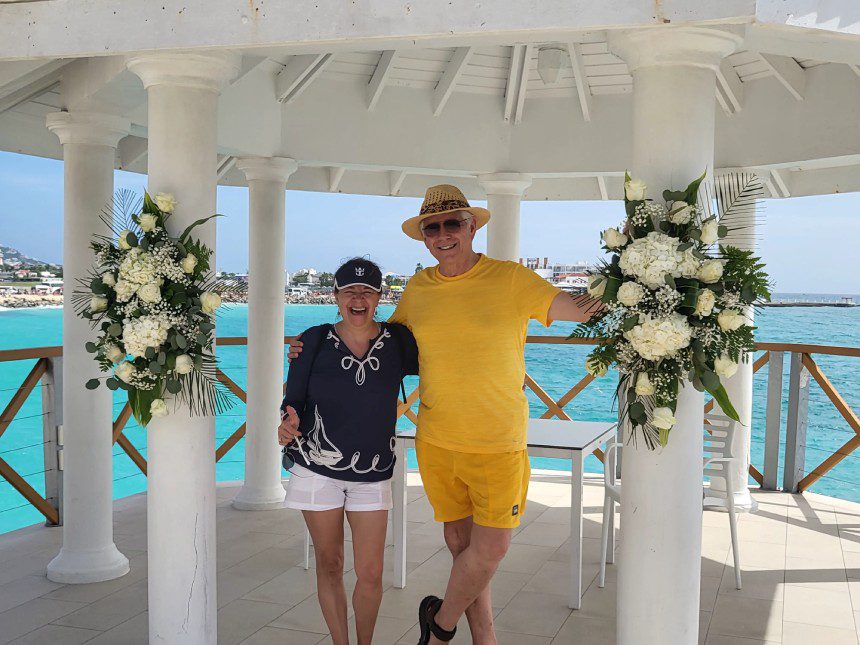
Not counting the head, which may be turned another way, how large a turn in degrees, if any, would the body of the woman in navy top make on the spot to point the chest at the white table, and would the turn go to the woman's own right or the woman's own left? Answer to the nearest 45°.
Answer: approximately 135° to the woman's own left

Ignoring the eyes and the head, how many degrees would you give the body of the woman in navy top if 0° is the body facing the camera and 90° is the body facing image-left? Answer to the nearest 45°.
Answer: approximately 0°

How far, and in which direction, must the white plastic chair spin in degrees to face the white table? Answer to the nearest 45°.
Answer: approximately 45° to its left

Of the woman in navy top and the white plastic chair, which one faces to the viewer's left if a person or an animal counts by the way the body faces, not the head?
the white plastic chair

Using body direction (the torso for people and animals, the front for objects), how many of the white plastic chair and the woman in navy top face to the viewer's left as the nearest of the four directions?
1

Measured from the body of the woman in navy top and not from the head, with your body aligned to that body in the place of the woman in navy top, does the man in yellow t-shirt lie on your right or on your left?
on your left

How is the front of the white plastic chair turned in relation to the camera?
facing to the left of the viewer
